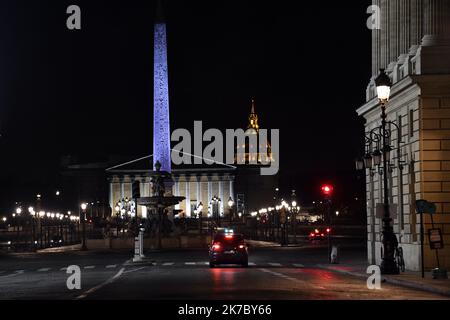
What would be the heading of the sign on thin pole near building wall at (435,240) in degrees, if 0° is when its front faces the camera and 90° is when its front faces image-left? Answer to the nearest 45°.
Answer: approximately 0°

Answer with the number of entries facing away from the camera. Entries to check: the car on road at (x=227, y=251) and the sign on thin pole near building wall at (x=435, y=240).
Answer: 1

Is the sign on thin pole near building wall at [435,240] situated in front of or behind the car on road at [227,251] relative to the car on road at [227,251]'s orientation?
behind

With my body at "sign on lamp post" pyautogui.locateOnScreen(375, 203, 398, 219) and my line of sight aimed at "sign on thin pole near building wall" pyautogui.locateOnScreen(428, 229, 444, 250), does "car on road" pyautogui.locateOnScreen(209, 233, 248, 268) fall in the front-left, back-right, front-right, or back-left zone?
back-right

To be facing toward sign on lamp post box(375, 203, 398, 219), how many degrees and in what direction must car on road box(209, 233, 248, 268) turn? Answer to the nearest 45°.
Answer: approximately 135° to its right

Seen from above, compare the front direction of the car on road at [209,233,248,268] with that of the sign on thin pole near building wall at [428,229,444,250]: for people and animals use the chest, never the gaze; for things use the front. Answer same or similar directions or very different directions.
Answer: very different directions

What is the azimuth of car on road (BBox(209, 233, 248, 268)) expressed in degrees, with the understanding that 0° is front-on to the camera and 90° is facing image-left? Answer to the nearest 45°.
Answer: approximately 180°
